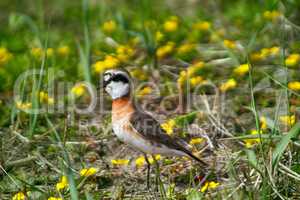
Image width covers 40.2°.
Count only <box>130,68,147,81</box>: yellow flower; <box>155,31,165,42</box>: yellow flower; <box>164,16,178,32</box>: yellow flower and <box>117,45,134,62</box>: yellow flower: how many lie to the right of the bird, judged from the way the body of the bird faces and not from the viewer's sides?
4

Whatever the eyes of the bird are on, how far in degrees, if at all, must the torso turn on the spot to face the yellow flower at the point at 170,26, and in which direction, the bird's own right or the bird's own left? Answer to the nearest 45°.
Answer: approximately 90° to the bird's own right

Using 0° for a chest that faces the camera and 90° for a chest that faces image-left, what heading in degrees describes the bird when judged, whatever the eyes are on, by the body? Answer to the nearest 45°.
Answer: approximately 90°

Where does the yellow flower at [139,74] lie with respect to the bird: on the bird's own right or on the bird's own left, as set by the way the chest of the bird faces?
on the bird's own right

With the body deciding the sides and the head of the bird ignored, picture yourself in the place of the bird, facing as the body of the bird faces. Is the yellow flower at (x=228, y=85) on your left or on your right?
on your right
